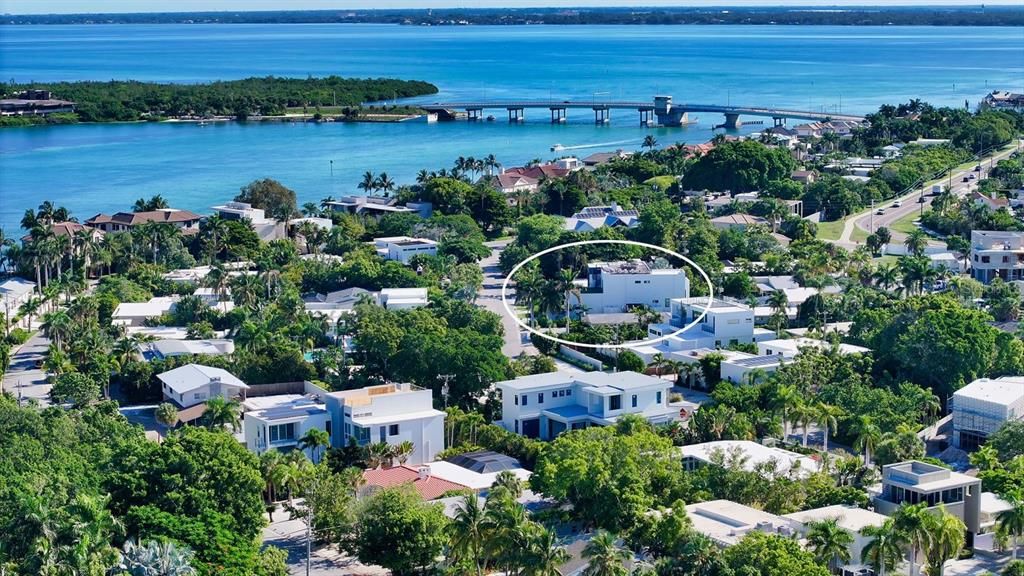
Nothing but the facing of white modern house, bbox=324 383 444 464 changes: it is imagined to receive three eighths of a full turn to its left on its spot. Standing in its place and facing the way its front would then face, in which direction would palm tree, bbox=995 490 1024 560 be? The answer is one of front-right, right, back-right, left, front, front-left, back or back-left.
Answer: front-right

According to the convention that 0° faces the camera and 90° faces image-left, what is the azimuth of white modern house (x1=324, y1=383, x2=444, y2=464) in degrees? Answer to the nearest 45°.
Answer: approximately 45°

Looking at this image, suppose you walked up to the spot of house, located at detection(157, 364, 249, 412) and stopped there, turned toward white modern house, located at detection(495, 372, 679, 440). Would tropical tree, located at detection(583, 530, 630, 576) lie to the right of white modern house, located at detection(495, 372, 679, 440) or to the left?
right

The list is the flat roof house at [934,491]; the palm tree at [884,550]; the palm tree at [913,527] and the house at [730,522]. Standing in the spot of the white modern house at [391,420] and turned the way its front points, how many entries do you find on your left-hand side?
4

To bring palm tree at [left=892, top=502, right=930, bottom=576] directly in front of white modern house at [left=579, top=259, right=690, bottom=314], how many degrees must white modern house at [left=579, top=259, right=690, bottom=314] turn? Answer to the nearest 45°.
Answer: approximately 90° to its left

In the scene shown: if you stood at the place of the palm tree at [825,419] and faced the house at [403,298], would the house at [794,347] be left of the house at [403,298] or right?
right

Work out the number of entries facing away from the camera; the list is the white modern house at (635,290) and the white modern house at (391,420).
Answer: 0

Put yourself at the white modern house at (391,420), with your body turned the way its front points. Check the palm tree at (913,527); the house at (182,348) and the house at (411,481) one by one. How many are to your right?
1

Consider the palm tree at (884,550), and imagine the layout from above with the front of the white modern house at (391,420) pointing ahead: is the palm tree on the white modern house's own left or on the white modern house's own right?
on the white modern house's own left

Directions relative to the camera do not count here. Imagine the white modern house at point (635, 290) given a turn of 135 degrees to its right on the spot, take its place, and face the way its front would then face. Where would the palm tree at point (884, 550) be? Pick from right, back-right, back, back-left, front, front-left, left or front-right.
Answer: back-right

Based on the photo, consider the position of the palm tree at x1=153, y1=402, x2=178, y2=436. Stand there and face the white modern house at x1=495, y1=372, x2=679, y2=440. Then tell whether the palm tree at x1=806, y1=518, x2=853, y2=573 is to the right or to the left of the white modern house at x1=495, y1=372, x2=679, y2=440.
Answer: right
